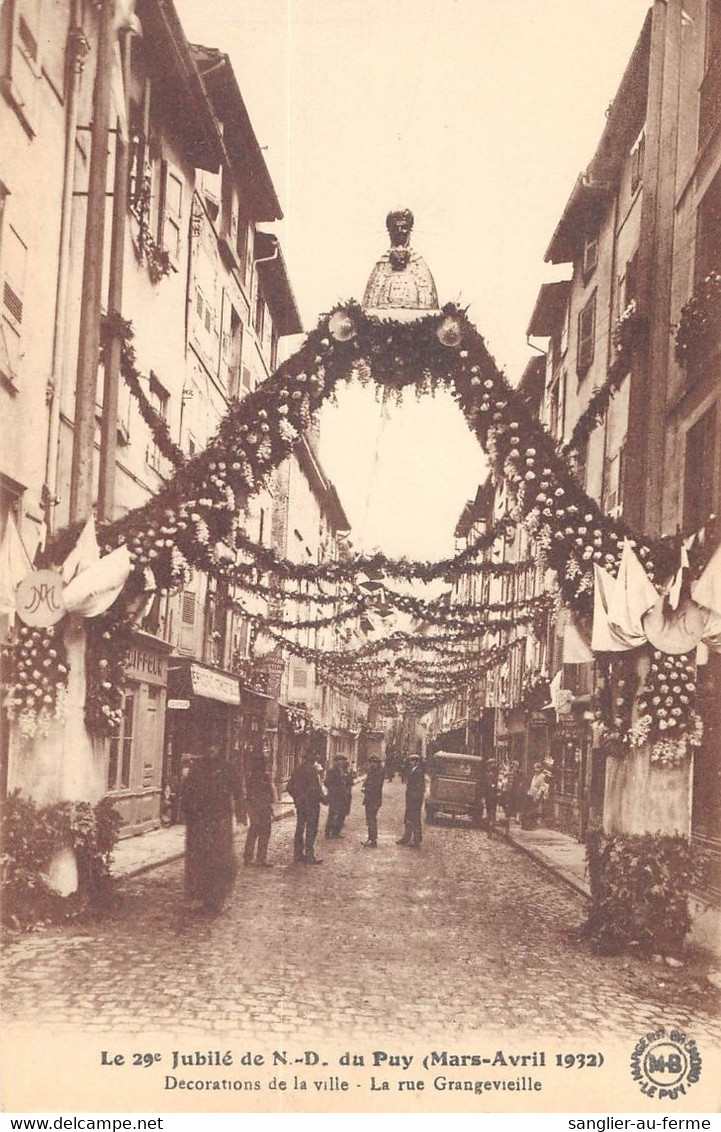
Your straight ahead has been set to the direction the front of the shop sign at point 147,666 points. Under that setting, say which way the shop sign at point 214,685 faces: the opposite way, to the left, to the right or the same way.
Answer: the same way

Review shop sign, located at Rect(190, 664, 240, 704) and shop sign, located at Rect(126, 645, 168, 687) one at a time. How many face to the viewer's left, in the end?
0

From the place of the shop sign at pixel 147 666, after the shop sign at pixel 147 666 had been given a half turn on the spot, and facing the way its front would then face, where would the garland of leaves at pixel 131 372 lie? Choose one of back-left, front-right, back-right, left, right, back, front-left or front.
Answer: back-left

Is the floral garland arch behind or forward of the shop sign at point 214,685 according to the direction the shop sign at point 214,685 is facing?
forward

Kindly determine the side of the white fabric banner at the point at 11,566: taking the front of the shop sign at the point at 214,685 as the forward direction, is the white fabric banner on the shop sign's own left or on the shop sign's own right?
on the shop sign's own right

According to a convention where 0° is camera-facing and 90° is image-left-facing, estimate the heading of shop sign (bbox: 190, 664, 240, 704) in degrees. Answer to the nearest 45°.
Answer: approximately 315°

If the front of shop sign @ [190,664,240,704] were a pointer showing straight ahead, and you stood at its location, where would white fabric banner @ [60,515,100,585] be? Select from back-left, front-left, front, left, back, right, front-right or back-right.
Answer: front-right

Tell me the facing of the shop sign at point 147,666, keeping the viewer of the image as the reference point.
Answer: facing the viewer and to the right of the viewer

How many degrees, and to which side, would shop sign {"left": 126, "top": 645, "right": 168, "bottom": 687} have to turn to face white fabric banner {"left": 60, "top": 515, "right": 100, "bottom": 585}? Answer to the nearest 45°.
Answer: approximately 45° to its right

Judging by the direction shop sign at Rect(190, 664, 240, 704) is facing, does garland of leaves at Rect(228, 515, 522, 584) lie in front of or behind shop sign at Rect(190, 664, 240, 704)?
in front
